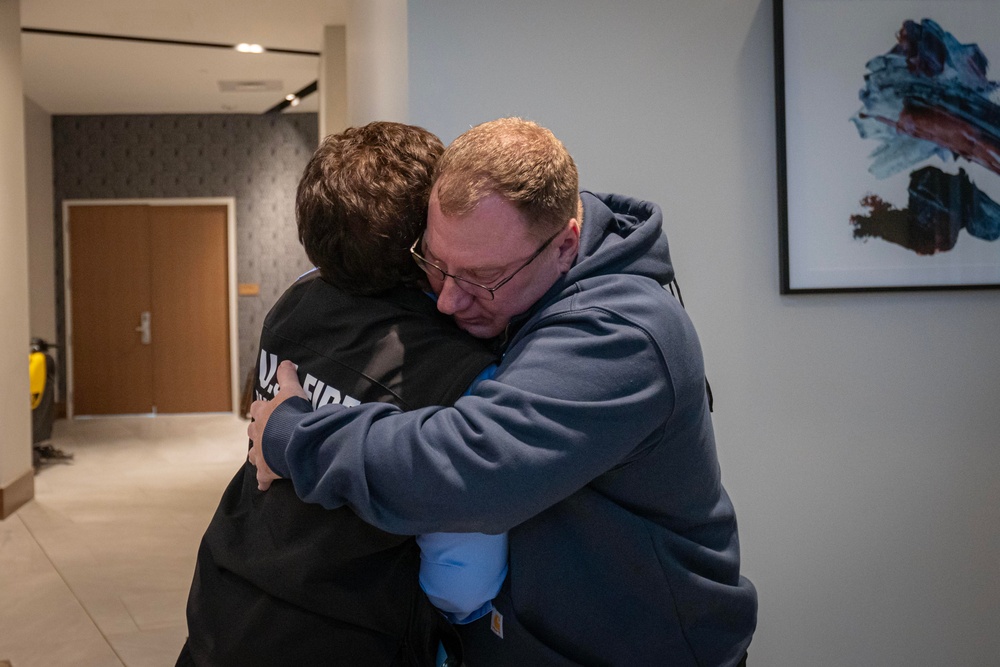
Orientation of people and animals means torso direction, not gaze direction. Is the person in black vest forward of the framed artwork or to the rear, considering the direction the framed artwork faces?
forward

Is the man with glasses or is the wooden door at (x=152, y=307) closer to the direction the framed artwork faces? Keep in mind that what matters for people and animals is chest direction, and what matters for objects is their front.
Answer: the man with glasses

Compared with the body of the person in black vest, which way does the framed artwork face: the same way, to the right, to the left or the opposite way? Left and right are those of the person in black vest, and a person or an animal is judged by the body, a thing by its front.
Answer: the opposite way

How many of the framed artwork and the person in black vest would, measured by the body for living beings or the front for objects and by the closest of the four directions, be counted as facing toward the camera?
1

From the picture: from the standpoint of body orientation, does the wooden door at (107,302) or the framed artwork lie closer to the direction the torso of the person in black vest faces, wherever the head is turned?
the framed artwork

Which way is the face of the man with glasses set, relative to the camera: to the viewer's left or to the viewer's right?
to the viewer's left

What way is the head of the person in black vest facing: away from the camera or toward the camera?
away from the camera

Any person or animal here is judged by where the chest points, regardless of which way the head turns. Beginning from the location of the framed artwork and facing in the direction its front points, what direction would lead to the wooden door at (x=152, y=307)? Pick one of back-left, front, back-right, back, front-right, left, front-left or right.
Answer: back-right

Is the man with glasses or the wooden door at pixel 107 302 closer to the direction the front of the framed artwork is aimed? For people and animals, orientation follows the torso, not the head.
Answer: the man with glasses

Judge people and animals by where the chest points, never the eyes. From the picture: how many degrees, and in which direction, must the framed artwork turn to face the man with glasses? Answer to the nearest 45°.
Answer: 0° — it already faces them

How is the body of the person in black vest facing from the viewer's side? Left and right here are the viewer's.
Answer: facing away from the viewer and to the right of the viewer
